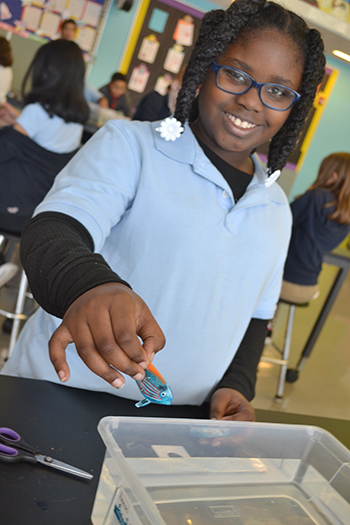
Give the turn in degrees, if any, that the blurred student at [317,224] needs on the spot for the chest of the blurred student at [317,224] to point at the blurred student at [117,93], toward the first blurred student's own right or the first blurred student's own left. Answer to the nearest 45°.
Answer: approximately 90° to the first blurred student's own left

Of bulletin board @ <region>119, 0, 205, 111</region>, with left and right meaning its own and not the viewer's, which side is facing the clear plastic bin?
front

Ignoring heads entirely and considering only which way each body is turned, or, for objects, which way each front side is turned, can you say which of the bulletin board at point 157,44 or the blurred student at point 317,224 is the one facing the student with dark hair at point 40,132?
the bulletin board

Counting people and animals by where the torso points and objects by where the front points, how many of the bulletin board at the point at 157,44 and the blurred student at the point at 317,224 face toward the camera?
1

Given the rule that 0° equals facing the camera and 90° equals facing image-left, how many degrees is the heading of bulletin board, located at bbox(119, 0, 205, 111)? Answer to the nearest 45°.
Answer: approximately 0°

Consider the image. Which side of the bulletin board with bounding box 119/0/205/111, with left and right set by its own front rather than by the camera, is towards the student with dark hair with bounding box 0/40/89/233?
front

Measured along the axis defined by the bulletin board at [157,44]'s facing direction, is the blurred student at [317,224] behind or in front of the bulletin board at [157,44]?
in front

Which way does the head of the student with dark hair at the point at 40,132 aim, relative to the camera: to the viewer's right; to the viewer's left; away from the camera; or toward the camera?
away from the camera

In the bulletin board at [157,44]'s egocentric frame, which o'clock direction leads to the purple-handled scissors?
The purple-handled scissors is roughly at 12 o'clock from the bulletin board.
